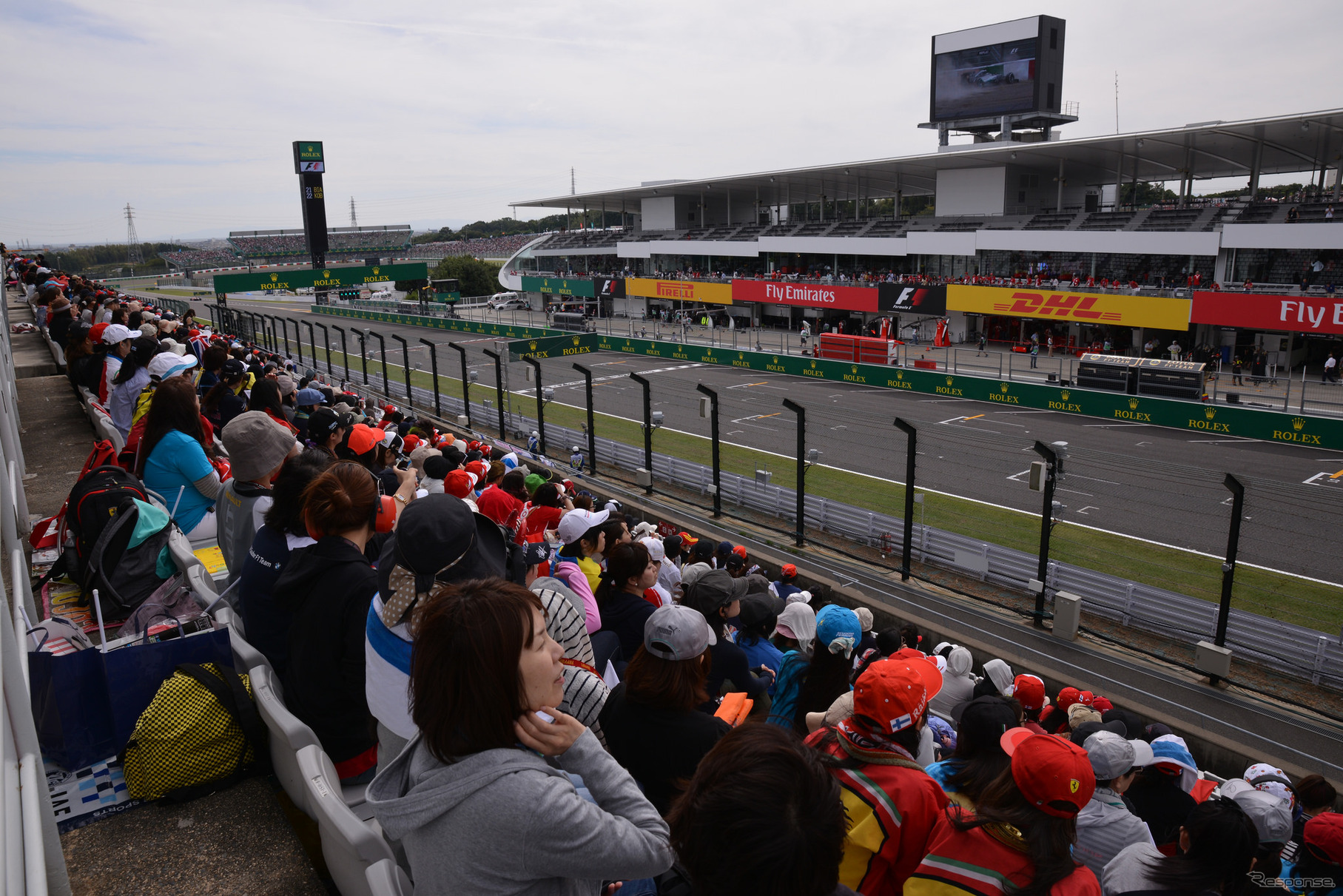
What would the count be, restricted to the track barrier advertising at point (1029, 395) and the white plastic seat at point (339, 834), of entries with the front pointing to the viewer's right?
1

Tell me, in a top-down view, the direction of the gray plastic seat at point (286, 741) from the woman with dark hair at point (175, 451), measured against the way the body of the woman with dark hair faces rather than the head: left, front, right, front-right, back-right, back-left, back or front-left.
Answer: back-right

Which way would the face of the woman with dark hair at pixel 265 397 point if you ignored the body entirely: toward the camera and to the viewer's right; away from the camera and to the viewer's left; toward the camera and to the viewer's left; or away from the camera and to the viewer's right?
away from the camera and to the viewer's right

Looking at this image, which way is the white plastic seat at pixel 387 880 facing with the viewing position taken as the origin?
facing away from the viewer and to the right of the viewer

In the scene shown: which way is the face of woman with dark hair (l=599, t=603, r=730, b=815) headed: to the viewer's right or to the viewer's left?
to the viewer's right

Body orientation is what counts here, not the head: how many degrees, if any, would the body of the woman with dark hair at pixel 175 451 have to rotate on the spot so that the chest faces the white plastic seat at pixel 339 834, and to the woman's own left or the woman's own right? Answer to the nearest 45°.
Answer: approximately 135° to the woman's own right

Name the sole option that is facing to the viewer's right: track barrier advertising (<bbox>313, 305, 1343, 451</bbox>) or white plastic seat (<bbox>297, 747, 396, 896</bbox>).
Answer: the white plastic seat

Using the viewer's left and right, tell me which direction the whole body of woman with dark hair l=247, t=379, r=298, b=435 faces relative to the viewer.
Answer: facing away from the viewer and to the right of the viewer

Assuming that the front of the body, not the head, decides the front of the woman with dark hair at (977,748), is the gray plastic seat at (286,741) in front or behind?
behind

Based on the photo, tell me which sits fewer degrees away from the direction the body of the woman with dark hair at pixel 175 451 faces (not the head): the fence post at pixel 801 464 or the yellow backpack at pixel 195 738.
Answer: the fence post

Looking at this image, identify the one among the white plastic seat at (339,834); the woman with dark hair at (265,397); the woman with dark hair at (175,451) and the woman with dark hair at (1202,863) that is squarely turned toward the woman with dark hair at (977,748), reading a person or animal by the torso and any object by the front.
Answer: the white plastic seat
